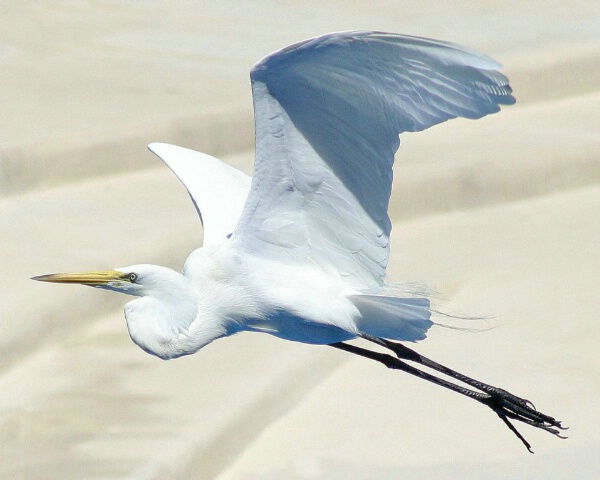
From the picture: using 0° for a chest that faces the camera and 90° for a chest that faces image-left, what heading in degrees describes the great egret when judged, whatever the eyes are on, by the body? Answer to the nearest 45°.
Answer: approximately 90°
